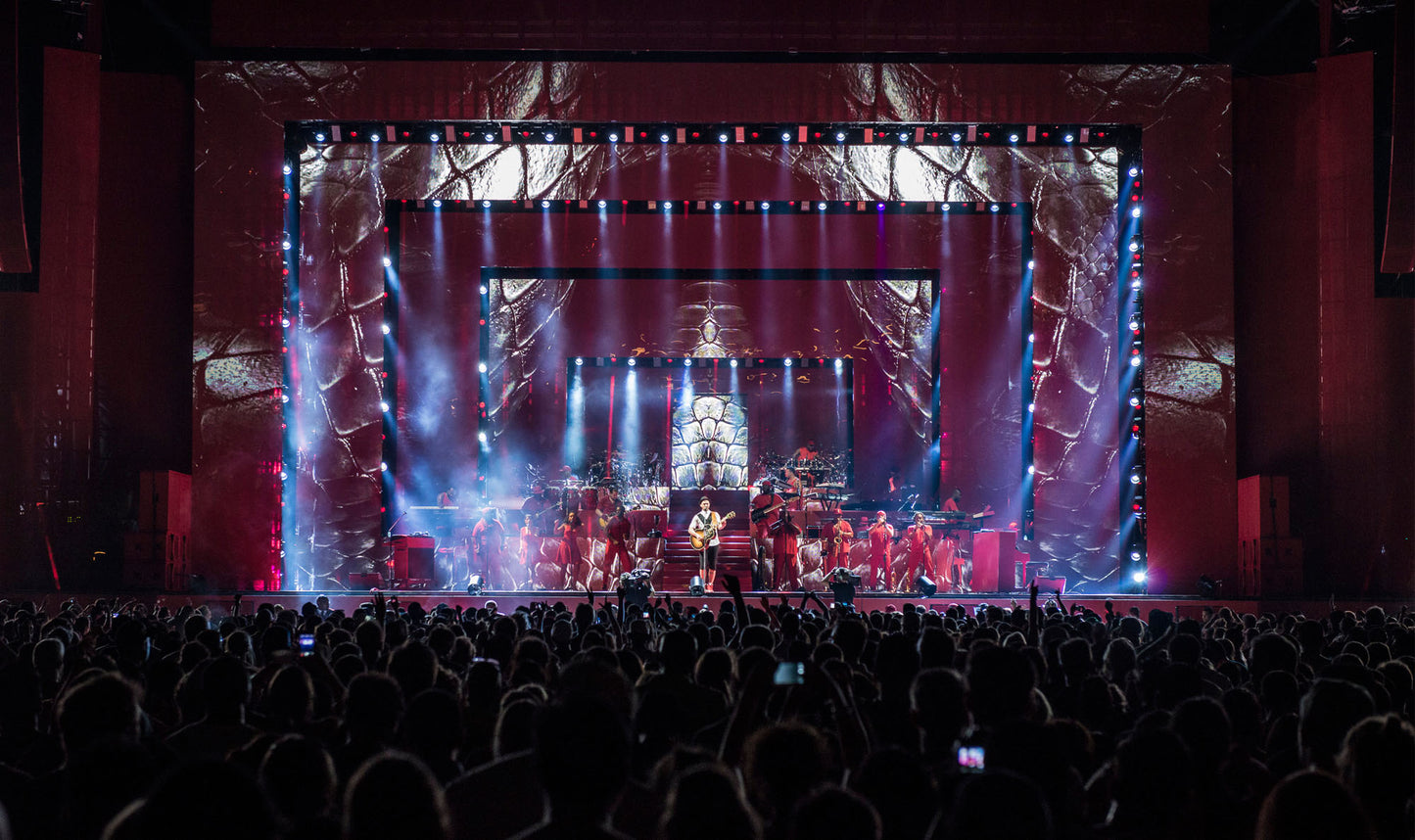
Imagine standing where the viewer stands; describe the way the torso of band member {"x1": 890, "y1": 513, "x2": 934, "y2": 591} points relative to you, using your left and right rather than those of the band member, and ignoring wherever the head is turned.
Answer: facing the viewer

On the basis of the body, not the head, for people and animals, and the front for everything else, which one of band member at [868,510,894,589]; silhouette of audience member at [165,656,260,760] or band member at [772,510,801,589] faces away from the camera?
the silhouette of audience member

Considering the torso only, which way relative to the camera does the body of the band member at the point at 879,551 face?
toward the camera

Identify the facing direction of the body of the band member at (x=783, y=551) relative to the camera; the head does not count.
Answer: toward the camera

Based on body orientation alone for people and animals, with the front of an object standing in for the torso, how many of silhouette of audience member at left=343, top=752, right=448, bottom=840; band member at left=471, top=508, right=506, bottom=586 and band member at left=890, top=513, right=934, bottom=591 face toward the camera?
2

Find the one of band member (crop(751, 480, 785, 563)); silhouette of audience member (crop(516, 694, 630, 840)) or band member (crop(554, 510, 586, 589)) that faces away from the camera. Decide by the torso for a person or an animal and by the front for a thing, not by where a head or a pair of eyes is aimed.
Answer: the silhouette of audience member

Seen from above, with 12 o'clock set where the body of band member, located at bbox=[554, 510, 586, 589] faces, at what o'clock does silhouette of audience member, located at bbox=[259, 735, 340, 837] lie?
The silhouette of audience member is roughly at 12 o'clock from the band member.

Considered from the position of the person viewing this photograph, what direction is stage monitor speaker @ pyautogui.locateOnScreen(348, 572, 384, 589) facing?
facing away from the viewer

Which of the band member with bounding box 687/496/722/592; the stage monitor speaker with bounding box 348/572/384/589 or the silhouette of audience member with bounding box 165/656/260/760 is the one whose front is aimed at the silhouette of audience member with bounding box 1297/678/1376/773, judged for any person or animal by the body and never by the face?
the band member

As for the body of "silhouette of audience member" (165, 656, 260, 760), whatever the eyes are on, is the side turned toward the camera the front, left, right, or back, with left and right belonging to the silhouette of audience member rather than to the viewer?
back

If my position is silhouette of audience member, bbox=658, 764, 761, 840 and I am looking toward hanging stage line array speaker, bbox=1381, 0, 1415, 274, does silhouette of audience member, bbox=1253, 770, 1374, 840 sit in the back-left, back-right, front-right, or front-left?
front-right

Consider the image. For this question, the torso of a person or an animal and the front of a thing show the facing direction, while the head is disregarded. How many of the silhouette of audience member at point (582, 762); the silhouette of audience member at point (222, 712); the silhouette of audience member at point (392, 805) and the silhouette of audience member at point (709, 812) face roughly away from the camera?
4

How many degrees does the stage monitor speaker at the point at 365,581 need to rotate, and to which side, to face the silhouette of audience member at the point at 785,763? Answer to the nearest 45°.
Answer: approximately 180°

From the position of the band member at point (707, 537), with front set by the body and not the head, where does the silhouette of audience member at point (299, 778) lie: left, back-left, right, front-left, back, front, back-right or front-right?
front

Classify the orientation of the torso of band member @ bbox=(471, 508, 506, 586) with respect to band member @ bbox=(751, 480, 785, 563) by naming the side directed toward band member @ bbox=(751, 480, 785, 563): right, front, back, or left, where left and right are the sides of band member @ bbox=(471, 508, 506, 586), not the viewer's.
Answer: left
